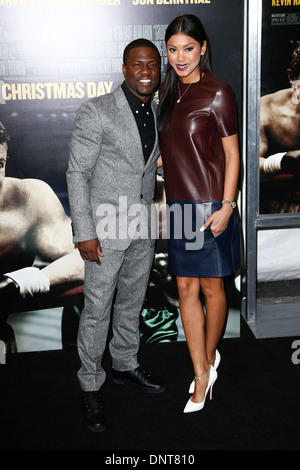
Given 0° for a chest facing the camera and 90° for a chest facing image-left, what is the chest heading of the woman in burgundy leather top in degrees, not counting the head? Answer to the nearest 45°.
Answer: approximately 45°

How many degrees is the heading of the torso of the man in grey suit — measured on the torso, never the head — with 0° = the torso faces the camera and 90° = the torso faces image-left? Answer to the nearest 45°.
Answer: approximately 315°
